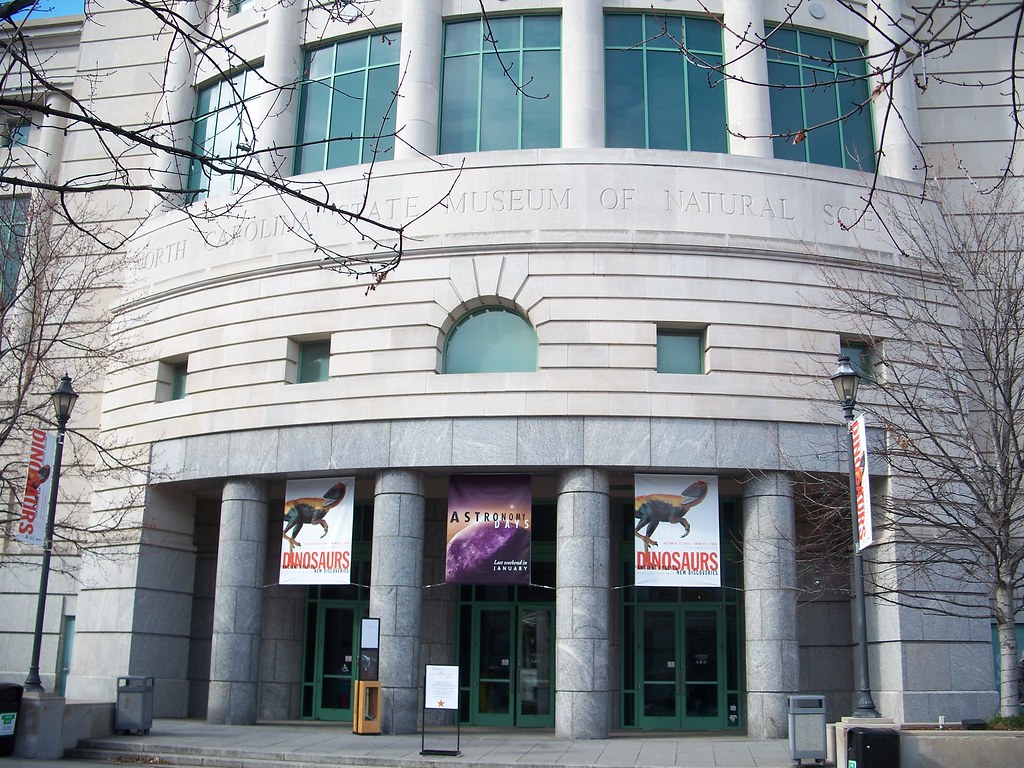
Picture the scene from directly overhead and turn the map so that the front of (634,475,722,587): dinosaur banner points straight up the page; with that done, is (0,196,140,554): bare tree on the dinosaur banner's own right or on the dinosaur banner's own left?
on the dinosaur banner's own right

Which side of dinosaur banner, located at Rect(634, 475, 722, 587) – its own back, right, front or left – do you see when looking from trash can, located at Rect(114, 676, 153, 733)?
right

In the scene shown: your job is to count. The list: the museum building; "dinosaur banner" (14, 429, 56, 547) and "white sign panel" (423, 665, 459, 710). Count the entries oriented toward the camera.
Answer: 3

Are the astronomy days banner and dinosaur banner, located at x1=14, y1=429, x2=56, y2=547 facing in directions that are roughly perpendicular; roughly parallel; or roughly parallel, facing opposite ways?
roughly parallel

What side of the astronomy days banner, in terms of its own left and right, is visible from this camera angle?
front

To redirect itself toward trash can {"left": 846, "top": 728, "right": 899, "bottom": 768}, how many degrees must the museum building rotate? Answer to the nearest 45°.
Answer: approximately 45° to its left

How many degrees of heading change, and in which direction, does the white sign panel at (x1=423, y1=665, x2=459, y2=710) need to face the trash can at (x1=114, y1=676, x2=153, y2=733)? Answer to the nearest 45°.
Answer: approximately 135° to its right

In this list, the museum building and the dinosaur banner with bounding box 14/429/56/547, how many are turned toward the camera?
2

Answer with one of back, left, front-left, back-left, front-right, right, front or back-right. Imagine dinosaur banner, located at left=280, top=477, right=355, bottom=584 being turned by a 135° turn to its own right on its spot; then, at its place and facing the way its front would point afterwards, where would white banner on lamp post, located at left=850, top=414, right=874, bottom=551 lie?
back

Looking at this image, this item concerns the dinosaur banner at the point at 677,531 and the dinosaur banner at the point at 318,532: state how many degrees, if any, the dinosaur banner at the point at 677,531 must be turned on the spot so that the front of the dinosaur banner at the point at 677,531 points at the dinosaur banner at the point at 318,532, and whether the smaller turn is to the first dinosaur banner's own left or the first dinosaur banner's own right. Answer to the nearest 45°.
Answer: approximately 90° to the first dinosaur banner's own right

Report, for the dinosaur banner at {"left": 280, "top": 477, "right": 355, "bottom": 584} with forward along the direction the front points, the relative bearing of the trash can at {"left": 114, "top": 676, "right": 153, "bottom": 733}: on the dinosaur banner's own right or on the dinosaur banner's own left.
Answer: on the dinosaur banner's own right

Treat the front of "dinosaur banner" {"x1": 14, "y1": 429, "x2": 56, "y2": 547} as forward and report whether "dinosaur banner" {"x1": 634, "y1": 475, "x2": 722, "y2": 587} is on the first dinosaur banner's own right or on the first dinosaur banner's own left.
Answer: on the first dinosaur banner's own left

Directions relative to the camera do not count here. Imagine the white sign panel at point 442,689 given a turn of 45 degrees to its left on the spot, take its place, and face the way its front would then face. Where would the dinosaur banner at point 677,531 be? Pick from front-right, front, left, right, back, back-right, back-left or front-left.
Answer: left

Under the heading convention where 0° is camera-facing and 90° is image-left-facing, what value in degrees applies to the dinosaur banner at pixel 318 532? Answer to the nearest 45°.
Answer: approximately 0°

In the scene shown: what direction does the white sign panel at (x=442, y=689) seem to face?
toward the camera

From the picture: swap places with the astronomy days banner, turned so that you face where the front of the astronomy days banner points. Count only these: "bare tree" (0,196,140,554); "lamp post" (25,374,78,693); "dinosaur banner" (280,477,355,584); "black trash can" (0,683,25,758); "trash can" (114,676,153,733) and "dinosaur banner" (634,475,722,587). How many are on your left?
1

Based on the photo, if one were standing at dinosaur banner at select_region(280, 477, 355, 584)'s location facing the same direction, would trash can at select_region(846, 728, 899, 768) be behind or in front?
in front

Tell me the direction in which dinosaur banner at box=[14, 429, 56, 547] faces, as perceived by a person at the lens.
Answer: facing the viewer
